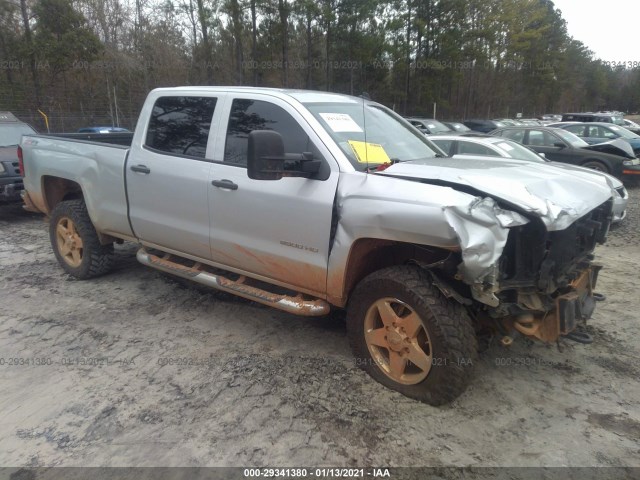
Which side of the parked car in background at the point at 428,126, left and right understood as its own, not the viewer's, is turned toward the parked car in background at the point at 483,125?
left

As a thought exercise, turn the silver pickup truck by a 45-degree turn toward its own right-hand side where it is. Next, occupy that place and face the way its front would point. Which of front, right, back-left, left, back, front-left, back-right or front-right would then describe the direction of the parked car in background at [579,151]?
back-left

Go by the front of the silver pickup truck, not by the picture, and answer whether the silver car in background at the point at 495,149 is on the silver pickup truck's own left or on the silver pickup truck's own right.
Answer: on the silver pickup truck's own left

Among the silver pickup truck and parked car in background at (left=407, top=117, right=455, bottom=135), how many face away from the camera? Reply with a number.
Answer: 0

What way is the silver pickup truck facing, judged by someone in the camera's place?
facing the viewer and to the right of the viewer

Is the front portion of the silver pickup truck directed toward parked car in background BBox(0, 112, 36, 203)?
no

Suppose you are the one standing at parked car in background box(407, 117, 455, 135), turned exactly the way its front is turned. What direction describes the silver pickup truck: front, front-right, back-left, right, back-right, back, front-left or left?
front-right

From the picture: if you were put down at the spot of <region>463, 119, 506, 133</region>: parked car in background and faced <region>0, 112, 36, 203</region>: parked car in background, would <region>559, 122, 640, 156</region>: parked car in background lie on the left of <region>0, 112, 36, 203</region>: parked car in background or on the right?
left

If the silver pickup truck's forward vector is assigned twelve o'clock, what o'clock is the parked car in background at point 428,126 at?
The parked car in background is roughly at 8 o'clock from the silver pickup truck.
